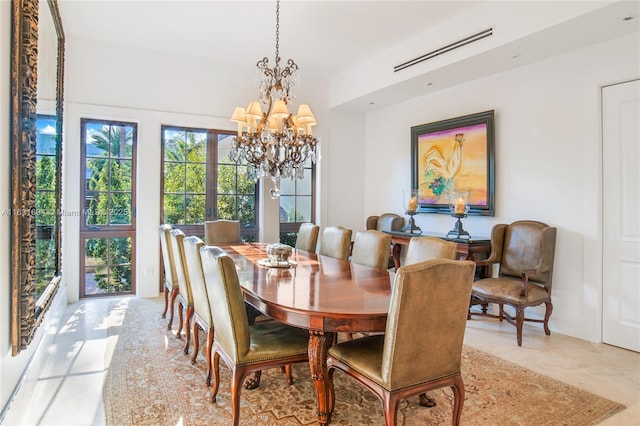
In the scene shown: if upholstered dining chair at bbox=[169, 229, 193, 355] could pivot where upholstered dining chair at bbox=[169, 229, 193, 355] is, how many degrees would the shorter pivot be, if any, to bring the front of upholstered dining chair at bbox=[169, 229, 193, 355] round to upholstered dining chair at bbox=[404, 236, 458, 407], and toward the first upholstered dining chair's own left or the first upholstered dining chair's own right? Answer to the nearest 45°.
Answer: approximately 45° to the first upholstered dining chair's own right

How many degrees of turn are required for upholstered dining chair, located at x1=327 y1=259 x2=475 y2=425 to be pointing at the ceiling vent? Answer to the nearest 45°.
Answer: approximately 45° to its right

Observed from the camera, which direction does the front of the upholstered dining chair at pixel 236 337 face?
facing away from the viewer and to the right of the viewer

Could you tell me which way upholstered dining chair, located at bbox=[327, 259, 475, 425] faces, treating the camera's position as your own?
facing away from the viewer and to the left of the viewer

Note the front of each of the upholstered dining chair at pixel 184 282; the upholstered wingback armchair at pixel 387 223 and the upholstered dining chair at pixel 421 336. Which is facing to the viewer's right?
the upholstered dining chair at pixel 184 282

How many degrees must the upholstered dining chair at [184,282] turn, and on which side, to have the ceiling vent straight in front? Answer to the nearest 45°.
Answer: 0° — it already faces it

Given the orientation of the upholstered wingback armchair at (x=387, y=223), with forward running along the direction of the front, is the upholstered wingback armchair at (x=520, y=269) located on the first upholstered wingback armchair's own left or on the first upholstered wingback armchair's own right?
on the first upholstered wingback armchair's own left

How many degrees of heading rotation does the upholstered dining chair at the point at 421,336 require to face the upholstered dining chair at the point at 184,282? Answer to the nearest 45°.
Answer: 0° — it already faces it

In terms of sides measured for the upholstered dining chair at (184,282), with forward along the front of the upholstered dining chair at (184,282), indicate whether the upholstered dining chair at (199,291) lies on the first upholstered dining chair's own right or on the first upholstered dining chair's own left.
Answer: on the first upholstered dining chair's own right

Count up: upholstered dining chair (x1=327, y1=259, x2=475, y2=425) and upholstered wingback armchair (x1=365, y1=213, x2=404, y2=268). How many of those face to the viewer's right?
0

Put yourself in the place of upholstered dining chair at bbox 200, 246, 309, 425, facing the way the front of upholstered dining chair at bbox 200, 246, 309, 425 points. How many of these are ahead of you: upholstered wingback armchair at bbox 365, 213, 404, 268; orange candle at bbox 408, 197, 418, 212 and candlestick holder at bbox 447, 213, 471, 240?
3

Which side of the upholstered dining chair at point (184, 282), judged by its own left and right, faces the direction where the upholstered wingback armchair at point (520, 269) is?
front

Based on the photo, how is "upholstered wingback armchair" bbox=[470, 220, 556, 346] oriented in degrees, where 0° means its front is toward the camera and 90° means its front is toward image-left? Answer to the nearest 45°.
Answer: approximately 45°

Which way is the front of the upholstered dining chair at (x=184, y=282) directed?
to the viewer's right

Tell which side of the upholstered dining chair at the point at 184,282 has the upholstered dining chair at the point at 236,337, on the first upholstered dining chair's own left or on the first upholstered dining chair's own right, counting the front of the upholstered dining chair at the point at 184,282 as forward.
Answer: on the first upholstered dining chair's own right

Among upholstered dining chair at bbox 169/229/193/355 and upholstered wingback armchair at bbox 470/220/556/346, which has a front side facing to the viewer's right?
upholstered dining chair at bbox 169/229/193/355
